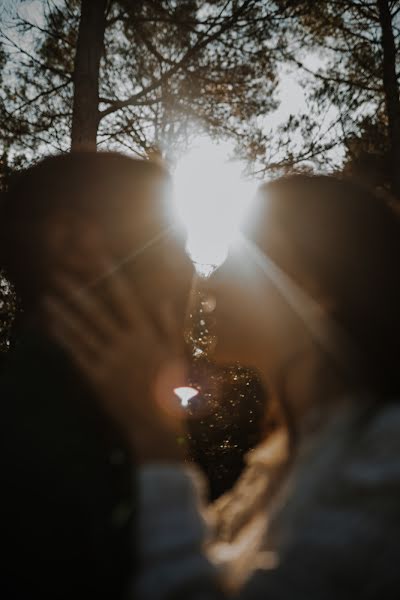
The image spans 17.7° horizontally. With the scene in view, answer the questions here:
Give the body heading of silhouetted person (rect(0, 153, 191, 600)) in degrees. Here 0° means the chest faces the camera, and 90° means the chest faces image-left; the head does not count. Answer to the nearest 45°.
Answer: approximately 270°

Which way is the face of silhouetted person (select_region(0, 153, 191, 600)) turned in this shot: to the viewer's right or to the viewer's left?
to the viewer's right
